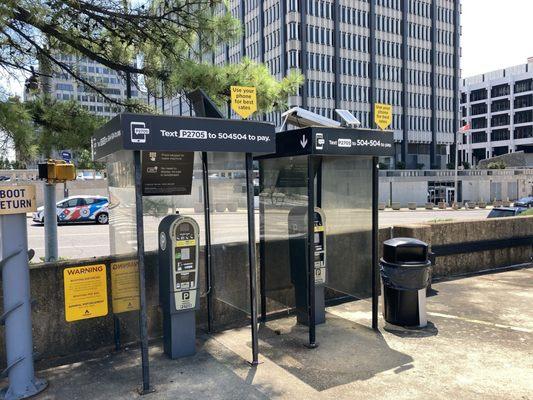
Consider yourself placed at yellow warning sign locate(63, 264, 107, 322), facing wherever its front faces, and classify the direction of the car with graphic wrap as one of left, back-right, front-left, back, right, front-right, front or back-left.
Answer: back

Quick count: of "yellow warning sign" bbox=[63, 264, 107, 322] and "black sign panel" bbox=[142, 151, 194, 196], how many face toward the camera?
2

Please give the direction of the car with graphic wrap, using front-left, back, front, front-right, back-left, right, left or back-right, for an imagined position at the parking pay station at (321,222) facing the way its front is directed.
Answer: back

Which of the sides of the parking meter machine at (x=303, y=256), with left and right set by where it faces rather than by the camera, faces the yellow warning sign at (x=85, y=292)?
right

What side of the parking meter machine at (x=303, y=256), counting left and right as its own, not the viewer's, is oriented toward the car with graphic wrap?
back

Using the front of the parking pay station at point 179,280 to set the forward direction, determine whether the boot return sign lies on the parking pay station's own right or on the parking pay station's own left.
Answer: on the parking pay station's own right

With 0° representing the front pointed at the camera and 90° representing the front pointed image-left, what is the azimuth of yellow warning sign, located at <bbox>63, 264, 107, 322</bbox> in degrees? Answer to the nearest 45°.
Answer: approximately 0°
